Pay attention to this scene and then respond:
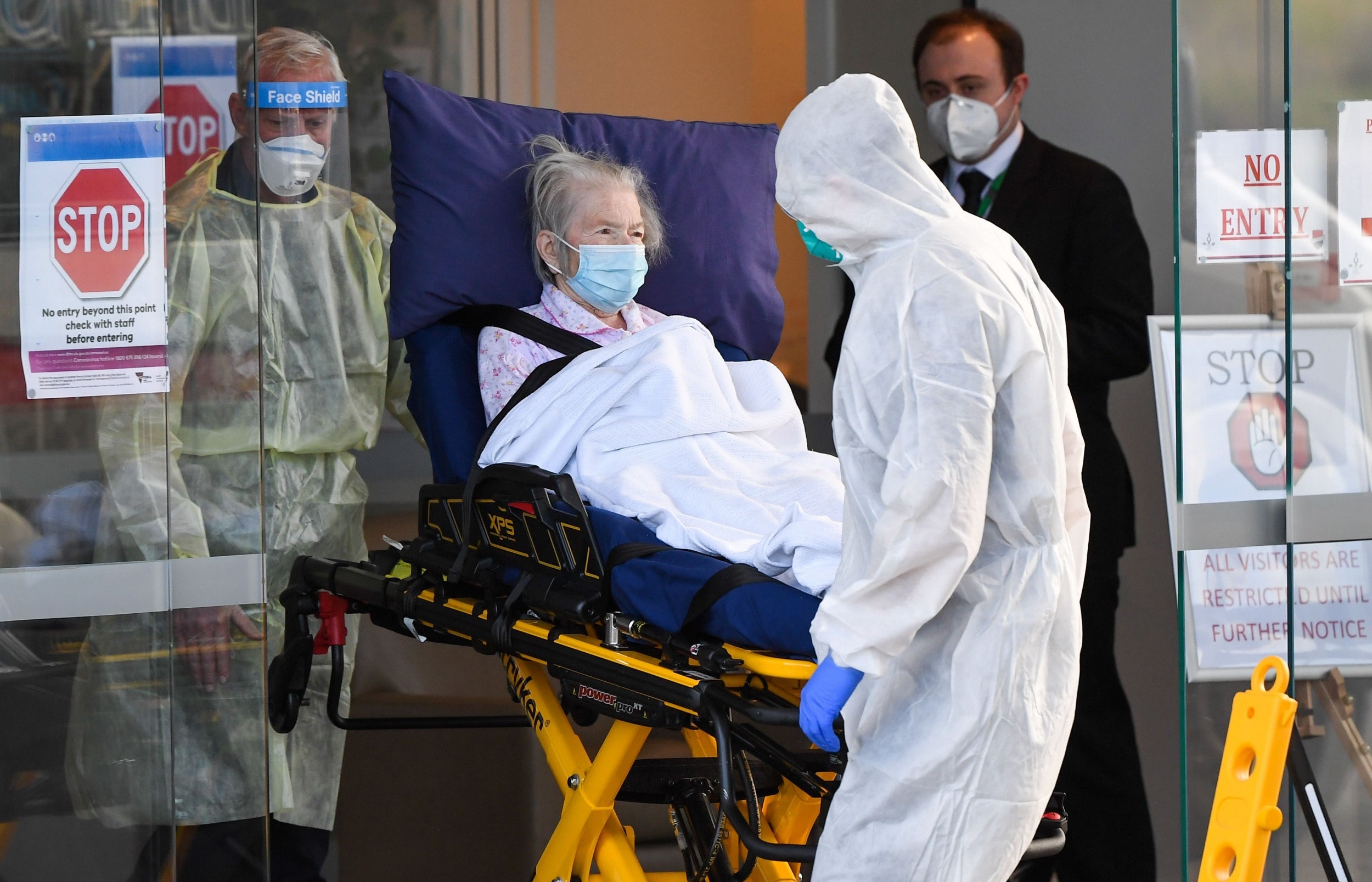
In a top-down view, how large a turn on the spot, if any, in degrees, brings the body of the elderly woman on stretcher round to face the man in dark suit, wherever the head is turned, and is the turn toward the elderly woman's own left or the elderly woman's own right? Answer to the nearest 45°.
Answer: approximately 90° to the elderly woman's own left

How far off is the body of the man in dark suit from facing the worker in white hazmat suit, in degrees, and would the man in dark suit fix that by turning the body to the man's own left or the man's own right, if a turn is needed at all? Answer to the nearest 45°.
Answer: approximately 45° to the man's own left

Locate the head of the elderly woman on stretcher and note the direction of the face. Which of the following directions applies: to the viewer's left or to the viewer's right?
to the viewer's right

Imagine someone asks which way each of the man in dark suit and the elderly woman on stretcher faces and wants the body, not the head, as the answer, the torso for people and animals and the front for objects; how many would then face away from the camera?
0

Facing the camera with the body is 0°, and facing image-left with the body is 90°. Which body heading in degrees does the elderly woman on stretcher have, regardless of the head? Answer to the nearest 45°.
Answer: approximately 315°

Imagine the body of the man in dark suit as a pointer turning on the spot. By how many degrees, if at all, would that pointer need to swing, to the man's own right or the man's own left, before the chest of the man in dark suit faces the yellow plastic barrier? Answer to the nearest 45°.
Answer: approximately 45° to the man's own left

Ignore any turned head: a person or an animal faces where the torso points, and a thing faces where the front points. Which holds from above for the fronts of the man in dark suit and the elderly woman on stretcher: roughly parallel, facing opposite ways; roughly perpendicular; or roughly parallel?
roughly perpendicular

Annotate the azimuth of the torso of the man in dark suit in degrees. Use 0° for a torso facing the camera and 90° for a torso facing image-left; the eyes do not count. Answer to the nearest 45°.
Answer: approximately 45°
